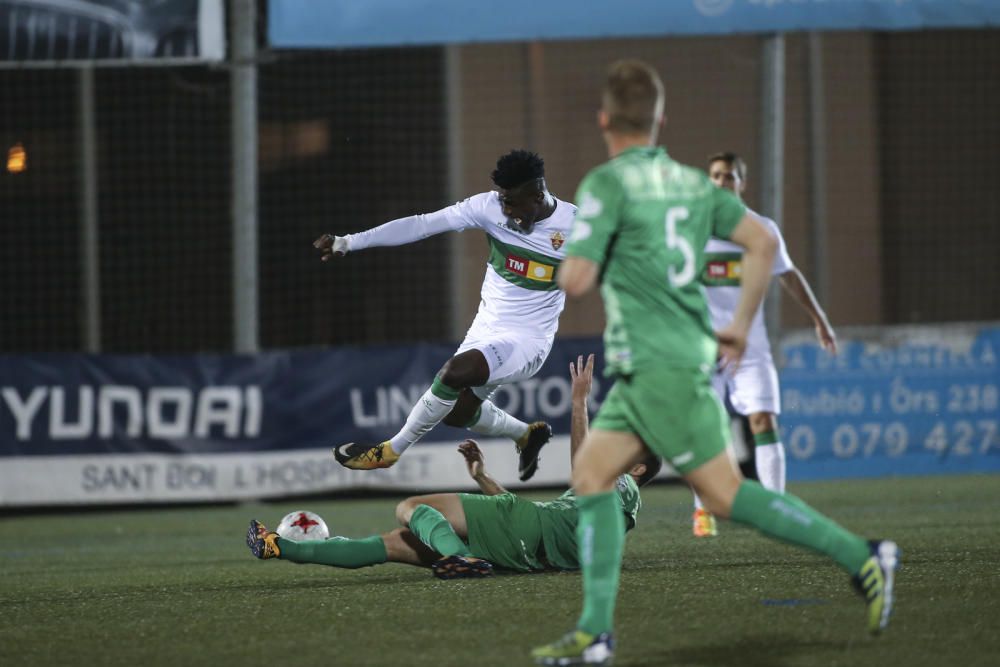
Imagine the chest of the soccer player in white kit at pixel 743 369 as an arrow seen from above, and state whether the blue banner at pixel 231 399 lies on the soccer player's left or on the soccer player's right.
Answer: on the soccer player's right

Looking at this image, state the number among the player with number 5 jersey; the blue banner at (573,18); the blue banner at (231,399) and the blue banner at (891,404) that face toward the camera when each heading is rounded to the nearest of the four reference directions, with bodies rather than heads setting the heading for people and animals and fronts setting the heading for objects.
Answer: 3

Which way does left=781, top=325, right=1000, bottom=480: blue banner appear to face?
toward the camera

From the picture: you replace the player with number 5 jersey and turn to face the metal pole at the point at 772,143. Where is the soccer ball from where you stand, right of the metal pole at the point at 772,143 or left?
left

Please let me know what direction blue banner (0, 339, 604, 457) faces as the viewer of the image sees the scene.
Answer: facing the viewer

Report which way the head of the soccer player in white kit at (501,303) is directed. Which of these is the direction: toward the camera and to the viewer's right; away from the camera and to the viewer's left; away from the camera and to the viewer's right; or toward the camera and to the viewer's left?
toward the camera and to the viewer's left

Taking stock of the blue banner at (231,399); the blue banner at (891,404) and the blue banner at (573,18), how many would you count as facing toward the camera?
3

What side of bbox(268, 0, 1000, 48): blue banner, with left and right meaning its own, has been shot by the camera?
front

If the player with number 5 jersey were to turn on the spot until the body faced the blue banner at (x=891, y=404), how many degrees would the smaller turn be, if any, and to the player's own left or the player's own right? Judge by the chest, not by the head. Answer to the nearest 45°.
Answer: approximately 45° to the player's own right

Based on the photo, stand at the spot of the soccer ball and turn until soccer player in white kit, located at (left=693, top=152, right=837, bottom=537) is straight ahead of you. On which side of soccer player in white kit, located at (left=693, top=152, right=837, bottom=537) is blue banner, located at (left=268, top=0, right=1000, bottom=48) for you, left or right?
left

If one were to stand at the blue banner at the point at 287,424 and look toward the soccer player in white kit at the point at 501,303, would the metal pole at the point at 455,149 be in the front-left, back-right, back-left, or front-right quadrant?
back-left

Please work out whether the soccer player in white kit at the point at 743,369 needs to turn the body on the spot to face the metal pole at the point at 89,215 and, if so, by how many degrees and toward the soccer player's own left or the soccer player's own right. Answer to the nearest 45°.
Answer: approximately 90° to the soccer player's own right

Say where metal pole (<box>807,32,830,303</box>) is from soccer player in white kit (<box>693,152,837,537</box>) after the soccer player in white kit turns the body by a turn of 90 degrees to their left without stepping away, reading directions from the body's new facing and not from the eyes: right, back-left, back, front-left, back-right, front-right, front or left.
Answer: back-left

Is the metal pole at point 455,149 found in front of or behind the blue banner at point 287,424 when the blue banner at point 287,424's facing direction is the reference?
behind

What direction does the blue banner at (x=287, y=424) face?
toward the camera

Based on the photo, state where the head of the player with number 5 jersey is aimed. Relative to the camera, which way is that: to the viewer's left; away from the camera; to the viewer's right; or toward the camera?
away from the camera

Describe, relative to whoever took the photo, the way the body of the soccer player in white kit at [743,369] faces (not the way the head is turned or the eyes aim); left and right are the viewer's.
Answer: facing the viewer and to the left of the viewer

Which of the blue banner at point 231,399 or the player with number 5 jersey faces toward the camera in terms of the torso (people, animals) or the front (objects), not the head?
the blue banner
